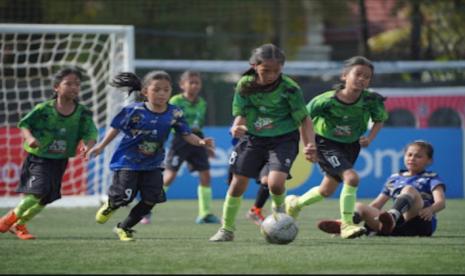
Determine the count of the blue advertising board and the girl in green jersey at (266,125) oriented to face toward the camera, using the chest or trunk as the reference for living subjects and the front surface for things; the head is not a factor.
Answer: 2

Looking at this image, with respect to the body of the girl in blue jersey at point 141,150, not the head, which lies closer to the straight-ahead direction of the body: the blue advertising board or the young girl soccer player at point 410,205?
the young girl soccer player

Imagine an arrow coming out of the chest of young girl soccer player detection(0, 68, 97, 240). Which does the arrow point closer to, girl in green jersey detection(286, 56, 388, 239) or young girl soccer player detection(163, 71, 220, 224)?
the girl in green jersey

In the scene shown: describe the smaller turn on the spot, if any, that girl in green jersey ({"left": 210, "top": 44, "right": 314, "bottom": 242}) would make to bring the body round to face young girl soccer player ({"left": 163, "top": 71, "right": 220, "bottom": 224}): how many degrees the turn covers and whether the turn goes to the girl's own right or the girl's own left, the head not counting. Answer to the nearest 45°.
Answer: approximately 180°

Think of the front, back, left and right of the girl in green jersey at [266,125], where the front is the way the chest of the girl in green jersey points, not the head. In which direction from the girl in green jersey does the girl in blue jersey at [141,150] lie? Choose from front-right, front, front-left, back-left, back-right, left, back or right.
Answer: right

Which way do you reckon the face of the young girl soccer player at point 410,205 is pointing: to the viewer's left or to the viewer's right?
to the viewer's left

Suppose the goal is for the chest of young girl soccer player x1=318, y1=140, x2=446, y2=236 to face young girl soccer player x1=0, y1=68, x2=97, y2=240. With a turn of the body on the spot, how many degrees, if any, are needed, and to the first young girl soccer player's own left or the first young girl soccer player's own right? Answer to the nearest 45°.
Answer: approximately 45° to the first young girl soccer player's own right

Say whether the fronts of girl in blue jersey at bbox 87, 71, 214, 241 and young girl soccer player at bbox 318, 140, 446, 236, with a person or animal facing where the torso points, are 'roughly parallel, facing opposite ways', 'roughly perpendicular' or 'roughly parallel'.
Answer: roughly perpendicular

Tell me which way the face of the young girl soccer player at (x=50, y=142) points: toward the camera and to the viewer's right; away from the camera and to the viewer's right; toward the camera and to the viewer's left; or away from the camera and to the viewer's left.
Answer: toward the camera and to the viewer's right

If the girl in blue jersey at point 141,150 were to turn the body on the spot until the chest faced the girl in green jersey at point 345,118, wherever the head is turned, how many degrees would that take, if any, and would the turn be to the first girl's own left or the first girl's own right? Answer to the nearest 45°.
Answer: approximately 45° to the first girl's own left

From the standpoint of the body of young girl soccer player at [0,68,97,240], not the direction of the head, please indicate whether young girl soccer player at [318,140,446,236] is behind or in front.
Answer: in front
